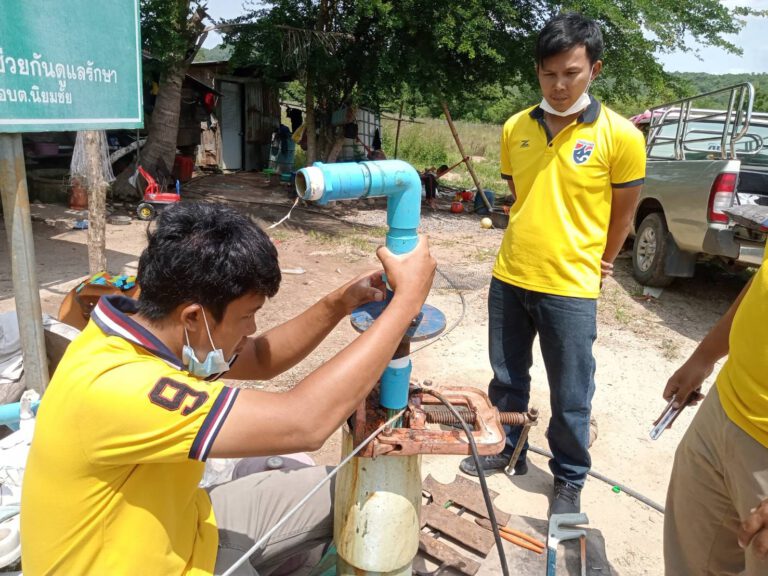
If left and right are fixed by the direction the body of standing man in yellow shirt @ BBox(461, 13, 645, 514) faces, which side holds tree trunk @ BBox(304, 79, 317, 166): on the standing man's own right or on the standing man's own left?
on the standing man's own right

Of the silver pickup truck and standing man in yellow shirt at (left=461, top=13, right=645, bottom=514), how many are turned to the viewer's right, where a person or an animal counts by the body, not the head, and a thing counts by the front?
0

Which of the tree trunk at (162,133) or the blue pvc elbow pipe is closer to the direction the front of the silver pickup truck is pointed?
the tree trunk

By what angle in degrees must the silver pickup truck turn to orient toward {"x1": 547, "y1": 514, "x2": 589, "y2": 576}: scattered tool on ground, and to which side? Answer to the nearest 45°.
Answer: approximately 135° to its left

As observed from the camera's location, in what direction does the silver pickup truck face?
facing away from the viewer and to the left of the viewer

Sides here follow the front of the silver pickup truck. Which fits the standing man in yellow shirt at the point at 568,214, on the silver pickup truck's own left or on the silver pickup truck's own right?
on the silver pickup truck's own left

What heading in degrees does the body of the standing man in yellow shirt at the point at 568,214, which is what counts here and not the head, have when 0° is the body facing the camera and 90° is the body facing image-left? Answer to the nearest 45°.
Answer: approximately 45°

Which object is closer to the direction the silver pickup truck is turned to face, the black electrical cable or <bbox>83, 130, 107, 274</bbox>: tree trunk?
the tree trunk

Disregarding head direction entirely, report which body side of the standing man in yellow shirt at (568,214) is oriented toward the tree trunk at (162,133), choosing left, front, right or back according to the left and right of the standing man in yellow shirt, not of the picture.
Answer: right

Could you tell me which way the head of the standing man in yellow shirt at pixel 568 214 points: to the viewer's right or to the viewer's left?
to the viewer's left

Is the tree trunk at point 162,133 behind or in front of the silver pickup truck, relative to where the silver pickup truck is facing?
in front

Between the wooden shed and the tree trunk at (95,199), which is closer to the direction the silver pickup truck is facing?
the wooden shed

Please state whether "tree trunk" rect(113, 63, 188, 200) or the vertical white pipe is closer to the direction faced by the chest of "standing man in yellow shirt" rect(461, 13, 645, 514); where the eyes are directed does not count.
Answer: the vertical white pipe

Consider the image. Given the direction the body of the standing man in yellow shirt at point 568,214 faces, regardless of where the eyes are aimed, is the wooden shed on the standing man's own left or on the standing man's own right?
on the standing man's own right
